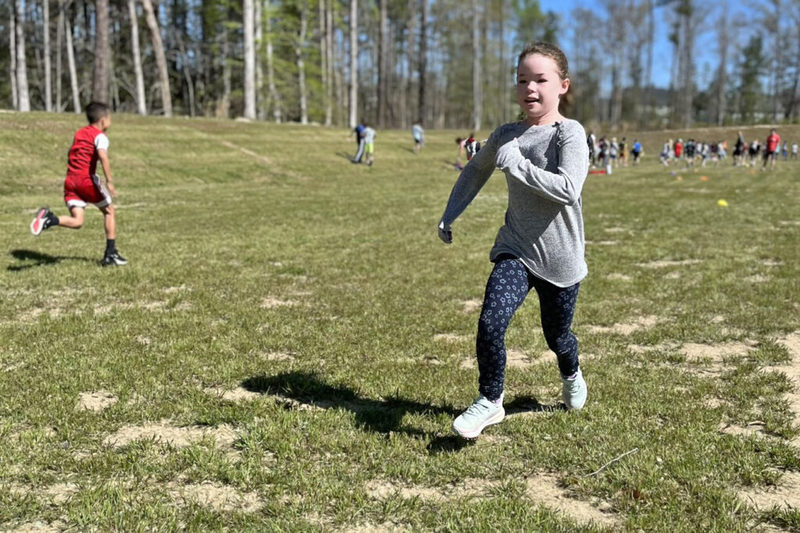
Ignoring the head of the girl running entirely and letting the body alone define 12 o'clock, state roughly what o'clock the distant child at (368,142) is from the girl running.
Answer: The distant child is roughly at 4 o'clock from the girl running.

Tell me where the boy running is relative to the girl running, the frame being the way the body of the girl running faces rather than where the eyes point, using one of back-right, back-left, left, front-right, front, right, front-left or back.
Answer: right

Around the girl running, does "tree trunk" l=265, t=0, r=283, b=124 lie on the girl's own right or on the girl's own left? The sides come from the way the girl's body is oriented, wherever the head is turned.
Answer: on the girl's own right

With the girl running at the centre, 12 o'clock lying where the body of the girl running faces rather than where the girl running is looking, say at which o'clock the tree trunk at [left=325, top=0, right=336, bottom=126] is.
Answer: The tree trunk is roughly at 4 o'clock from the girl running.

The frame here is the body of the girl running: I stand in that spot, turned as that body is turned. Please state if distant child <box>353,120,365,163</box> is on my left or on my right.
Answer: on my right

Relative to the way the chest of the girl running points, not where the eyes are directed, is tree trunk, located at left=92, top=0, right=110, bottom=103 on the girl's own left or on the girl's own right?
on the girl's own right

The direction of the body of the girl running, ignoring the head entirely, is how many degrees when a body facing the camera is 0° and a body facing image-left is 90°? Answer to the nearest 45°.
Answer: approximately 45°

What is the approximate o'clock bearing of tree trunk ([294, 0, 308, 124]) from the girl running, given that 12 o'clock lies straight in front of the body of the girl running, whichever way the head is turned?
The tree trunk is roughly at 4 o'clock from the girl running.

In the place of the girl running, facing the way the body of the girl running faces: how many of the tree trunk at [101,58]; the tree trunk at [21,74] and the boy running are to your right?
3

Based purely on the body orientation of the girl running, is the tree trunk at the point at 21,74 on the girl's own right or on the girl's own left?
on the girl's own right

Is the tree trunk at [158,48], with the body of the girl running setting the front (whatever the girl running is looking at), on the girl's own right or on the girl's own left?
on the girl's own right
